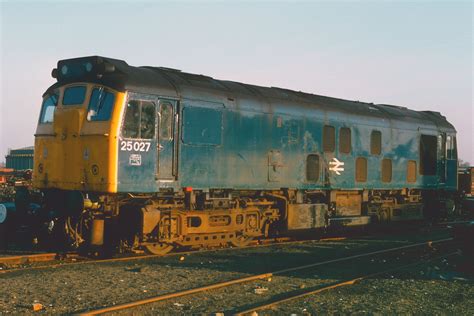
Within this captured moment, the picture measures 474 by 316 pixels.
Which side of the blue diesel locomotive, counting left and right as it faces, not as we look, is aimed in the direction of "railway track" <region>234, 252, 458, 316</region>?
left

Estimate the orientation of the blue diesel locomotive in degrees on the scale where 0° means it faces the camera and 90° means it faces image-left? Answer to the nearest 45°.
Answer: approximately 45°

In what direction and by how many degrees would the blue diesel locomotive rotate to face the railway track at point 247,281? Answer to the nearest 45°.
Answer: approximately 45° to its left

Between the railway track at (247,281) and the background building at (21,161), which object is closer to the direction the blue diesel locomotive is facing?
the railway track

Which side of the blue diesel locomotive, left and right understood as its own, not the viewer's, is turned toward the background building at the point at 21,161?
right
